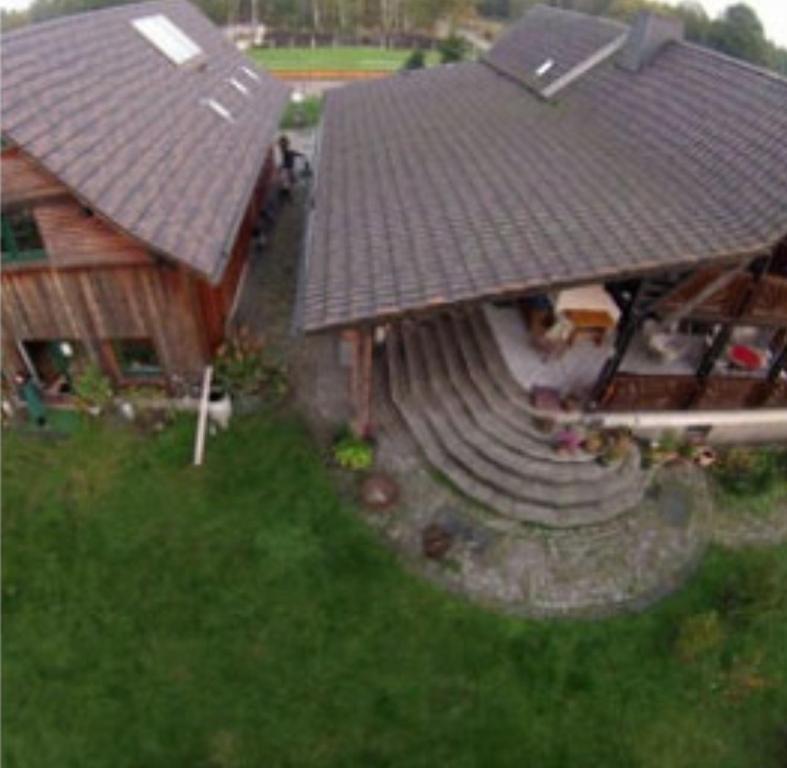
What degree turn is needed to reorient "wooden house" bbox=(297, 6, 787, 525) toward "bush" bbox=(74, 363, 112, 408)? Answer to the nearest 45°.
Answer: approximately 90° to its right

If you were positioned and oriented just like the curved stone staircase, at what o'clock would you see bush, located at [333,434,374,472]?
The bush is roughly at 1 o'clock from the curved stone staircase.

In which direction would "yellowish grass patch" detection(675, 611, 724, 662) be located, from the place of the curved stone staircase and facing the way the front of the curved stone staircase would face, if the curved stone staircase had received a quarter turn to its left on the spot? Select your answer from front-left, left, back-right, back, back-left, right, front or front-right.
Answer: front

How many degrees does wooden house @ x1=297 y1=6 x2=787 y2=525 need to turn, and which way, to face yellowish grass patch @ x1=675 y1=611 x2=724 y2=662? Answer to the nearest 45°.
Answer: approximately 45° to its left

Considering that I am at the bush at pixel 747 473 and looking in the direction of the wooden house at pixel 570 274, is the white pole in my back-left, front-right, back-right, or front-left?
front-left

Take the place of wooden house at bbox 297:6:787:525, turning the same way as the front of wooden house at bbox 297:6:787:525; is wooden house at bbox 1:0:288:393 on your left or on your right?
on your right

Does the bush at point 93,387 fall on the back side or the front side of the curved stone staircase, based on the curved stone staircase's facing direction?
on the front side

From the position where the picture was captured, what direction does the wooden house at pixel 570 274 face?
facing the viewer

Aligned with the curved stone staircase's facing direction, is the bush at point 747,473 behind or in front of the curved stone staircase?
behind

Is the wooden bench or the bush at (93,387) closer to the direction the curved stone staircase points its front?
the bush

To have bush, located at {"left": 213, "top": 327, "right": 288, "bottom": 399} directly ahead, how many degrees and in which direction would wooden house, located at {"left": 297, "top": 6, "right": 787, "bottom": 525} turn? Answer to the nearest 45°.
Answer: approximately 90° to its right

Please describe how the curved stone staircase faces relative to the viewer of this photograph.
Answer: facing the viewer and to the left of the viewer

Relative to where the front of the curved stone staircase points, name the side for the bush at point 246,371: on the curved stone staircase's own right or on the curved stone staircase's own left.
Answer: on the curved stone staircase's own right
